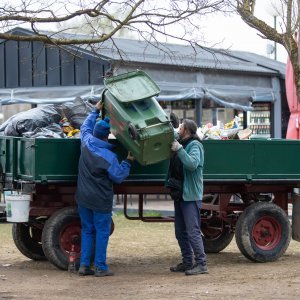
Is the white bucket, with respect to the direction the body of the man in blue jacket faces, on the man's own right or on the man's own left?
on the man's own left

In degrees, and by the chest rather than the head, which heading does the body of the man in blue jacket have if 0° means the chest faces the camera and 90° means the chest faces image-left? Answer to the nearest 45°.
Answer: approximately 225°

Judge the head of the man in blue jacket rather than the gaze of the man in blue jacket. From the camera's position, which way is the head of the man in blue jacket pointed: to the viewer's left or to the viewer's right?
to the viewer's right

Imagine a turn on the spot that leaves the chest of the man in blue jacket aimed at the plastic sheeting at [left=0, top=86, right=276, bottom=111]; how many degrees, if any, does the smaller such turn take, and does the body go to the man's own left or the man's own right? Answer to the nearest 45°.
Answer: approximately 45° to the man's own left

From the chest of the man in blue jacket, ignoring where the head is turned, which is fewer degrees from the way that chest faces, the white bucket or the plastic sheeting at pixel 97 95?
the plastic sheeting
